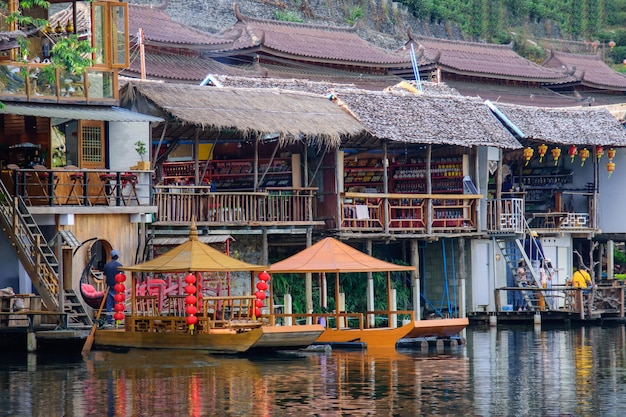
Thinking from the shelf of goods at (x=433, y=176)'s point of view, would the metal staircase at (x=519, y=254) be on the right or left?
on its left

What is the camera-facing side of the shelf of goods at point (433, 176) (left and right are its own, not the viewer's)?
front

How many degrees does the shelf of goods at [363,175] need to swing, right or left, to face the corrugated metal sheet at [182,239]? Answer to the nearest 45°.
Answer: approximately 45° to its right

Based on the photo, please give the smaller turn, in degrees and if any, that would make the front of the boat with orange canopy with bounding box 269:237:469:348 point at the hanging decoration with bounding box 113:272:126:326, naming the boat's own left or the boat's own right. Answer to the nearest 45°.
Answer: approximately 135° to the boat's own right

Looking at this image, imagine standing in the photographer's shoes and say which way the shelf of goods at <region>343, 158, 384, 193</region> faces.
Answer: facing the viewer

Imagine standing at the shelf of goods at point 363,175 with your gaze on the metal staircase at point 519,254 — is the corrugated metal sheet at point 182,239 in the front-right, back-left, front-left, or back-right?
back-right

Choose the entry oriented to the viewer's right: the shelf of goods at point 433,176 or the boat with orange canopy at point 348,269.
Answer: the boat with orange canopy

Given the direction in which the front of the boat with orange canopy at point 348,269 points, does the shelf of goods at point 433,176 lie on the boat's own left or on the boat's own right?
on the boat's own left

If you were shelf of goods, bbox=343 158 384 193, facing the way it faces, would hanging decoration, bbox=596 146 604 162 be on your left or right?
on your left

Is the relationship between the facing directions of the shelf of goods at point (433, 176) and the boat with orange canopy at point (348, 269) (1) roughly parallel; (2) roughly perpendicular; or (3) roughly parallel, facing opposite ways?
roughly perpendicular

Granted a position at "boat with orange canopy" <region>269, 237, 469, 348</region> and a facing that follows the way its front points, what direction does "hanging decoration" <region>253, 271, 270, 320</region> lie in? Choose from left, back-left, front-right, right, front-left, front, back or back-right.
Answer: back-right

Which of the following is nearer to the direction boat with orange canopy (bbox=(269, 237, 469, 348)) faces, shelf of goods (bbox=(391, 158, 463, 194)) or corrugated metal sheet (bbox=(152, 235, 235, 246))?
the shelf of goods

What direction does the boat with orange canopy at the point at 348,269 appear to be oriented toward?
to the viewer's right

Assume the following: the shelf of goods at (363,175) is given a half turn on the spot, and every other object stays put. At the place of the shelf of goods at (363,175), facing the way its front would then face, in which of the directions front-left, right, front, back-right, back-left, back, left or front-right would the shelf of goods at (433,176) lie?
right

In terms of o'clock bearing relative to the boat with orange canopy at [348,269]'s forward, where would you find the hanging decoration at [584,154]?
The hanging decoration is roughly at 10 o'clock from the boat with orange canopy.
